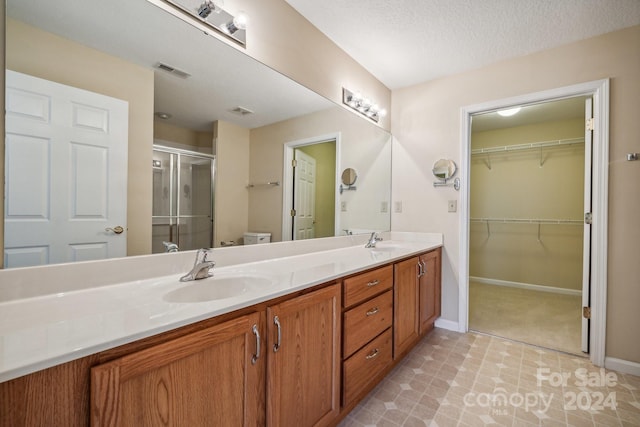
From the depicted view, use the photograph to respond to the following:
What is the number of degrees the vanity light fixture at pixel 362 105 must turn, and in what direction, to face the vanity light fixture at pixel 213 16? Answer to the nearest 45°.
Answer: approximately 90° to its right

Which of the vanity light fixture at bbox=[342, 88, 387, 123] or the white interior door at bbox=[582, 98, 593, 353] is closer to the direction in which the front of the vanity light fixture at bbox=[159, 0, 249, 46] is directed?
the white interior door

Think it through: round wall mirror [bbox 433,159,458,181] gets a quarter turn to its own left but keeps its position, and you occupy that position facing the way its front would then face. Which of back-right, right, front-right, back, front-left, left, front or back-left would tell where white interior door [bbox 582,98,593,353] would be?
front

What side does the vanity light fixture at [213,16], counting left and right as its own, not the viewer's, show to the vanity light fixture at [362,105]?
left

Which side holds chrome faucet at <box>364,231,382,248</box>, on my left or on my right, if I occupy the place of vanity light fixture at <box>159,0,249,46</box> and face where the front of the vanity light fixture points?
on my left

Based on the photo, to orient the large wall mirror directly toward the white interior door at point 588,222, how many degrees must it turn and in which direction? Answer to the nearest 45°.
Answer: approximately 45° to its left

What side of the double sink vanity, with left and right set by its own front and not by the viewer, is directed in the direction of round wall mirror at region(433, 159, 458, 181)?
left

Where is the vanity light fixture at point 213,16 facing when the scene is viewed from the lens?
facing the viewer and to the right of the viewer

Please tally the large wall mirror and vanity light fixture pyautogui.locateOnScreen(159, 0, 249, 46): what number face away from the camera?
0

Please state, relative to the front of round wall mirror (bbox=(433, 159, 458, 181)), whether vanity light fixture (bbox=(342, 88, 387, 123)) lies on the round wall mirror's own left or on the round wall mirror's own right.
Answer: on the round wall mirror's own right

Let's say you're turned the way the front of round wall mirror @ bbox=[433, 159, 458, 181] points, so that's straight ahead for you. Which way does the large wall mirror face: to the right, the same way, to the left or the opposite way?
to the left

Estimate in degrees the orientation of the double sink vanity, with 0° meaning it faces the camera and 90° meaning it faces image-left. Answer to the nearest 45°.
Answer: approximately 315°

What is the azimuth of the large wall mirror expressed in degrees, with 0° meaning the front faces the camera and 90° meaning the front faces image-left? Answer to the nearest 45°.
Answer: approximately 315°

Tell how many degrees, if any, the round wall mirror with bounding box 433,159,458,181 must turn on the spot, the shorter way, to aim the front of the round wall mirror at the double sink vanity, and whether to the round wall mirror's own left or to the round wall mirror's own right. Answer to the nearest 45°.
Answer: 0° — it already faces it
